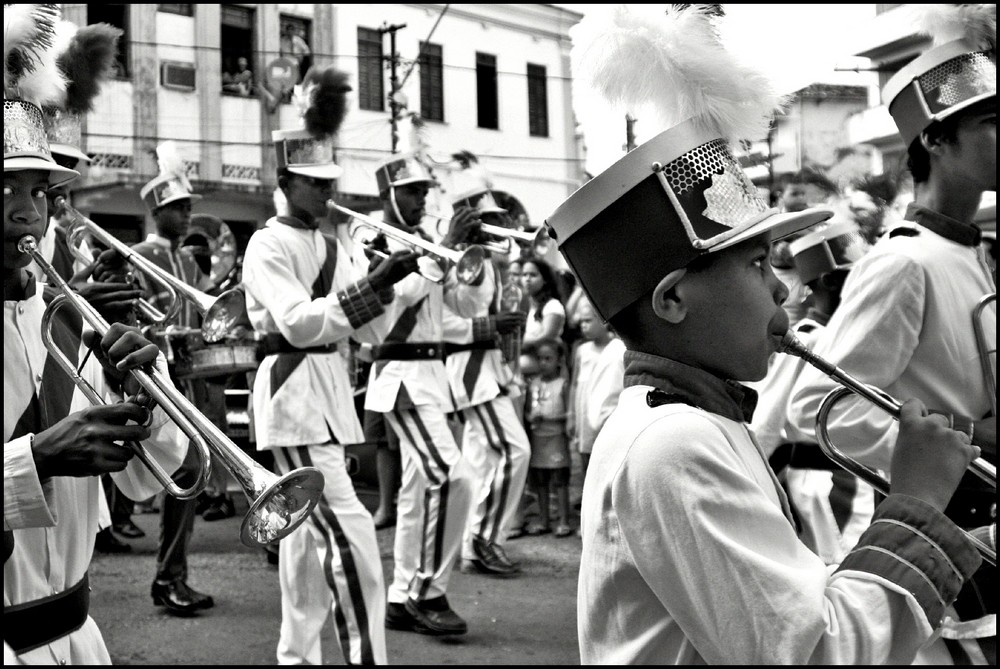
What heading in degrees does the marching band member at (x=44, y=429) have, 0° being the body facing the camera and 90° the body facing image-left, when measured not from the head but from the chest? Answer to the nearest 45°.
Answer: approximately 315°

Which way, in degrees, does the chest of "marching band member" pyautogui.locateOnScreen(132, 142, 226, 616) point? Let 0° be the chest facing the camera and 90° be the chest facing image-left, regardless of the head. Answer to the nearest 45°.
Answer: approximately 315°

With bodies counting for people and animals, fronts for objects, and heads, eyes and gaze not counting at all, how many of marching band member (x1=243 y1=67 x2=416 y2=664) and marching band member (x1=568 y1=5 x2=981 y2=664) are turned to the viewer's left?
0

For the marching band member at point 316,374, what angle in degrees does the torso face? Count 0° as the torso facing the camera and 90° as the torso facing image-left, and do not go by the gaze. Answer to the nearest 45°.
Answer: approximately 315°

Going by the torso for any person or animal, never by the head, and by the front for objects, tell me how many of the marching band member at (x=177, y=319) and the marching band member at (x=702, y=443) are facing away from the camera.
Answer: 0

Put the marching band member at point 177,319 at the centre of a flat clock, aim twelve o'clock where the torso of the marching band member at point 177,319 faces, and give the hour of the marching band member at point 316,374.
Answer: the marching band member at point 316,374 is roughly at 1 o'clock from the marching band member at point 177,319.

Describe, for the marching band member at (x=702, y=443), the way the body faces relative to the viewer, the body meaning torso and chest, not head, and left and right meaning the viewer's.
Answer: facing to the right of the viewer

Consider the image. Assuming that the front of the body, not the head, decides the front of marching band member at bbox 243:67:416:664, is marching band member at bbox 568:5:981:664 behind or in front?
in front

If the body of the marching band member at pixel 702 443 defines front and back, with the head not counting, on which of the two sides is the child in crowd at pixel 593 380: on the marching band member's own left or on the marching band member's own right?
on the marching band member's own left

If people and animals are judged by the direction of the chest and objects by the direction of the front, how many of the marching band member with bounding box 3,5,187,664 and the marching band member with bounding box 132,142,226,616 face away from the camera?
0
